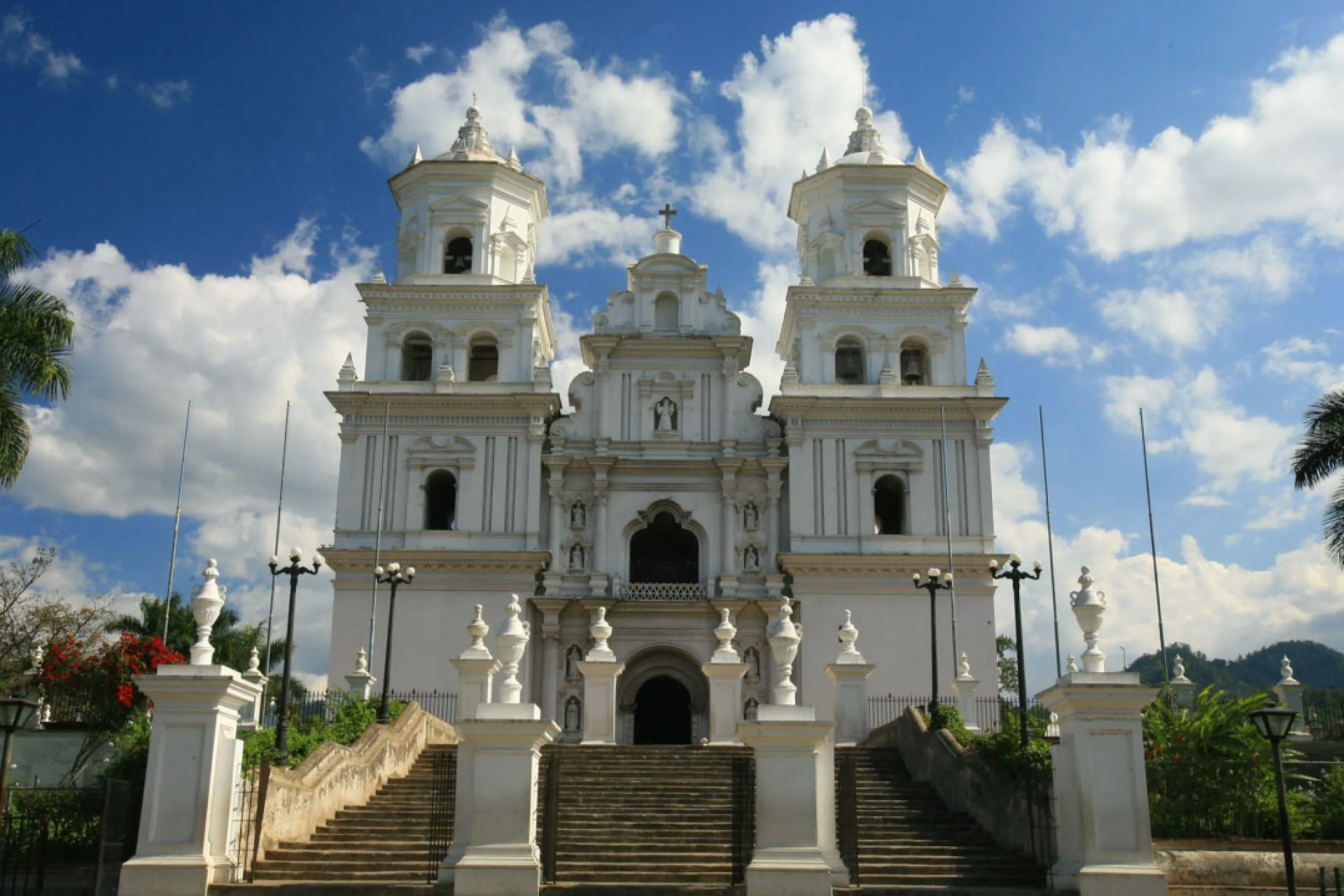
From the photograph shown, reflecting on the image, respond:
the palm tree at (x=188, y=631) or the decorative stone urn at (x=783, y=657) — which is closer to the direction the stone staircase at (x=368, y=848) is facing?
the decorative stone urn

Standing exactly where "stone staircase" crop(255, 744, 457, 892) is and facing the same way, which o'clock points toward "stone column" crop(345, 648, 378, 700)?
The stone column is roughly at 6 o'clock from the stone staircase.

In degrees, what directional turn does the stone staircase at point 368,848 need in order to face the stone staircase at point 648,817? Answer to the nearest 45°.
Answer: approximately 90° to its left

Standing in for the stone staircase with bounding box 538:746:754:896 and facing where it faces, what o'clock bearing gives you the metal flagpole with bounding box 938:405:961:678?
The metal flagpole is roughly at 7 o'clock from the stone staircase.

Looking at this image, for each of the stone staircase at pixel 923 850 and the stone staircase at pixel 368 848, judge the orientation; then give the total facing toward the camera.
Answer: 2

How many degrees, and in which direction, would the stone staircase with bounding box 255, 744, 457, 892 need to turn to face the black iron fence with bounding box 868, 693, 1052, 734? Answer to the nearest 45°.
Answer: approximately 135° to its left

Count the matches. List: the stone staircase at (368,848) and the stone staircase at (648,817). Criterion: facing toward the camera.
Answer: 2

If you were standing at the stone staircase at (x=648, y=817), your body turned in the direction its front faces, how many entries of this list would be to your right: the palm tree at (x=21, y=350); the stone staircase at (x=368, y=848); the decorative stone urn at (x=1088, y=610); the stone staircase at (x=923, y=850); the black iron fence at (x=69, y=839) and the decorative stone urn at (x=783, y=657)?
3

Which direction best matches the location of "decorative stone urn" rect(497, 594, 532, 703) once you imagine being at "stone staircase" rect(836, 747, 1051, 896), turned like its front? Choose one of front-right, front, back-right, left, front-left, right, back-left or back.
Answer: front-right

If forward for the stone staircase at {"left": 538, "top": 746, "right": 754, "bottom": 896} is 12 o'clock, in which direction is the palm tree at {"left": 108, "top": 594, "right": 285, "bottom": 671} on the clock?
The palm tree is roughly at 5 o'clock from the stone staircase.

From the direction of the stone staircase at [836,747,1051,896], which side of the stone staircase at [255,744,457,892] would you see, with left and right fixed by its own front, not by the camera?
left

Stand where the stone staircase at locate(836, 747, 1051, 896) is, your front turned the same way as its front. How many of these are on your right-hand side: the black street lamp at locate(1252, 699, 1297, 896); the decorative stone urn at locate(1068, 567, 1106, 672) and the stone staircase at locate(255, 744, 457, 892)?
1

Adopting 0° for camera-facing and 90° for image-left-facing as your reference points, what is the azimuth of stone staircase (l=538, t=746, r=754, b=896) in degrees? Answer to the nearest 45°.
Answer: approximately 0°
